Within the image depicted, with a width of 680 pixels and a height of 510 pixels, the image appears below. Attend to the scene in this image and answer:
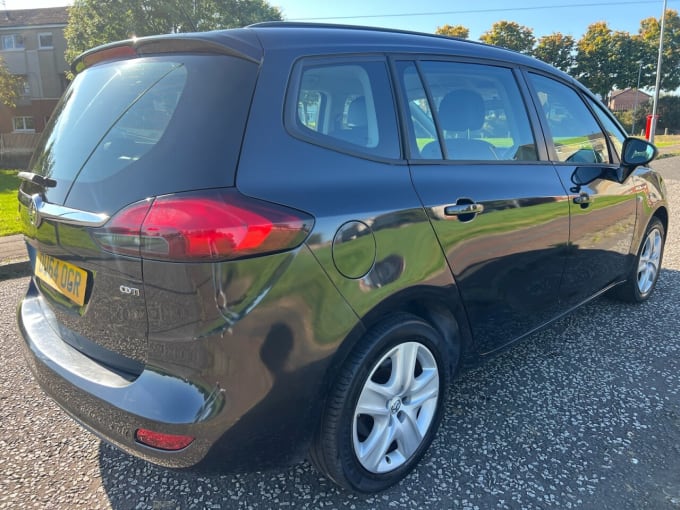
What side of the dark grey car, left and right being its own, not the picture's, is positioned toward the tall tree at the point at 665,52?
front

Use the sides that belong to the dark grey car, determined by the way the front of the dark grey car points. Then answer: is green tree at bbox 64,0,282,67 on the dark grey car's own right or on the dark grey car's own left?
on the dark grey car's own left

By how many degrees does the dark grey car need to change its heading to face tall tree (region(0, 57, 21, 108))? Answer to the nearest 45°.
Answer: approximately 90° to its left

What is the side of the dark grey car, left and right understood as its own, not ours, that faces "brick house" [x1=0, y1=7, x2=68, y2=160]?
left

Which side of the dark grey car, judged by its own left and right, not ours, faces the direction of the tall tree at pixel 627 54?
front

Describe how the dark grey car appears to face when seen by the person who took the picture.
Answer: facing away from the viewer and to the right of the viewer
